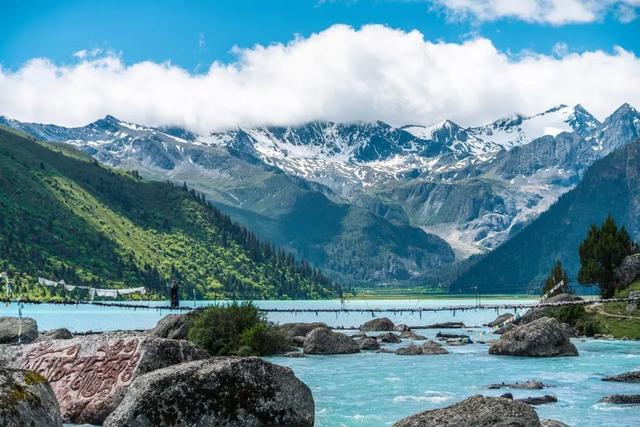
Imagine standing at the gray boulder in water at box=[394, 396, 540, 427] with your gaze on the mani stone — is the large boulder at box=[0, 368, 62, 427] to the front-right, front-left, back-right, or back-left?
front-left

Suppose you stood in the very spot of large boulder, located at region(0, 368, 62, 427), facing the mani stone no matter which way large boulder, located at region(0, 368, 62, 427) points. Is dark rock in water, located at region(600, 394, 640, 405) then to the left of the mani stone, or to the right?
right

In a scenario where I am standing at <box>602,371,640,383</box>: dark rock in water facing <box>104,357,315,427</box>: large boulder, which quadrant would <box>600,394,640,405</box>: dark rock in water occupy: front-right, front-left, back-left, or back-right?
front-left

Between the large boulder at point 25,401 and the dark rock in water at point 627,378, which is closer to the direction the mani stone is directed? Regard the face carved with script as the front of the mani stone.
the large boulder

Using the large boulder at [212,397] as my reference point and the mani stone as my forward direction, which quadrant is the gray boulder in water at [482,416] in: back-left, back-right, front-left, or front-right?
back-right

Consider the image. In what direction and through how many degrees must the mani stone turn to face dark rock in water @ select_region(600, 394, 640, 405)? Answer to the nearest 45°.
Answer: approximately 90° to its left

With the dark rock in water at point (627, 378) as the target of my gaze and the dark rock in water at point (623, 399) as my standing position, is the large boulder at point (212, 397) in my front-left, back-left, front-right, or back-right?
back-left

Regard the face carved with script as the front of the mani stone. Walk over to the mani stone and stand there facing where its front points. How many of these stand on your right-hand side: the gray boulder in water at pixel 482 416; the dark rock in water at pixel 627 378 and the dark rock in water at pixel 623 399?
0

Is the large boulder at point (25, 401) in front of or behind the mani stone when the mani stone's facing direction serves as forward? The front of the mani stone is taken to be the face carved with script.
in front

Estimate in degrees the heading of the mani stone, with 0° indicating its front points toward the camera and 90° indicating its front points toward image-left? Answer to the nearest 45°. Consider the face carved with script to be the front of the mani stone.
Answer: approximately 0°

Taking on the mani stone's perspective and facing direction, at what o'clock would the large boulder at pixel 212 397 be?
The large boulder is roughly at 11 o'clock from the mani stone.

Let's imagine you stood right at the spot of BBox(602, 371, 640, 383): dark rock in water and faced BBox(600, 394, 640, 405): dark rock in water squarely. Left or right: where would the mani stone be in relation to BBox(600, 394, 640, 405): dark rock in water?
right

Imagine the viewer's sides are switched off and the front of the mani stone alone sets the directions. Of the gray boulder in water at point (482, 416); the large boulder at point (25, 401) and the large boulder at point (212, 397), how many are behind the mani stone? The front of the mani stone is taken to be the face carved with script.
0

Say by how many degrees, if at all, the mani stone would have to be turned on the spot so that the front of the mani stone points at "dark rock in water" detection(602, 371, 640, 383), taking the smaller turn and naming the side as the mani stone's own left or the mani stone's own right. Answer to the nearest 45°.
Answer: approximately 90° to the mani stone's own left

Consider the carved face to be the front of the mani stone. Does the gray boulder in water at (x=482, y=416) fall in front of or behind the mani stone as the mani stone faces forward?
in front
